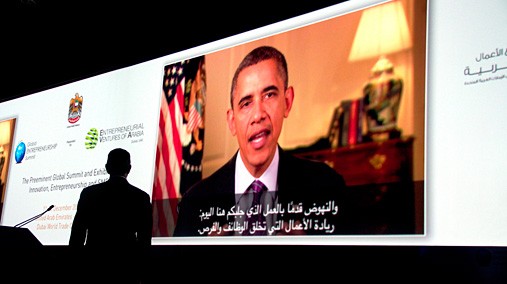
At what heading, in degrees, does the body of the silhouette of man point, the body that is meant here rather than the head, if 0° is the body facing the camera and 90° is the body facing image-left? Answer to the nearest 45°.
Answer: approximately 180°

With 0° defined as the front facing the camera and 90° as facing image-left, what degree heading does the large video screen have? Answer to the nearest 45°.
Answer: approximately 45°
